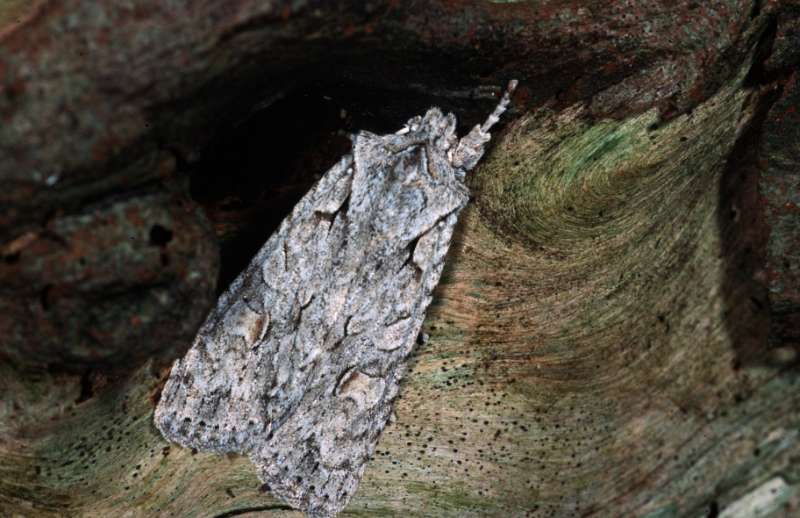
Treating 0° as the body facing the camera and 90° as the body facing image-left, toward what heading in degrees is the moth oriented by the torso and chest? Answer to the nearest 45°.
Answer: approximately 225°
